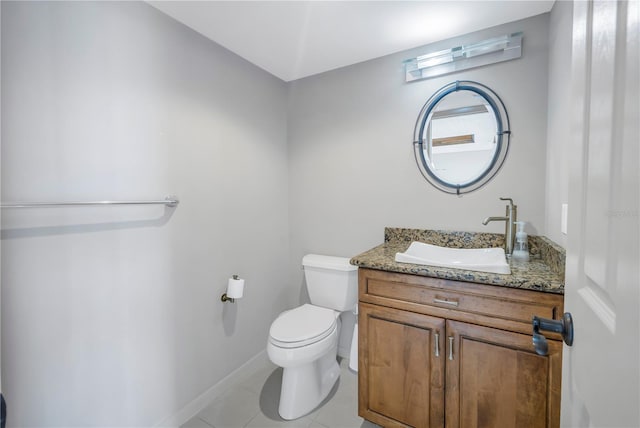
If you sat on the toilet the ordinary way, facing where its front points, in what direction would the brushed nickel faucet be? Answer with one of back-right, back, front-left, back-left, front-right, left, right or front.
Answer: back-left

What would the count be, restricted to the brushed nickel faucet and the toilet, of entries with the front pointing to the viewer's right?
0

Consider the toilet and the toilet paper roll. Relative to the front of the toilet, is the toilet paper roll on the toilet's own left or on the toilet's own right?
on the toilet's own right

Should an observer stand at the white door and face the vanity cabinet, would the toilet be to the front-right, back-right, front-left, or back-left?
front-left

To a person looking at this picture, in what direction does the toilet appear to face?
facing the viewer and to the left of the viewer

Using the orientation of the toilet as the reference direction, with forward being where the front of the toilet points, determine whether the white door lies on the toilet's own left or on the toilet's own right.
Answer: on the toilet's own left
